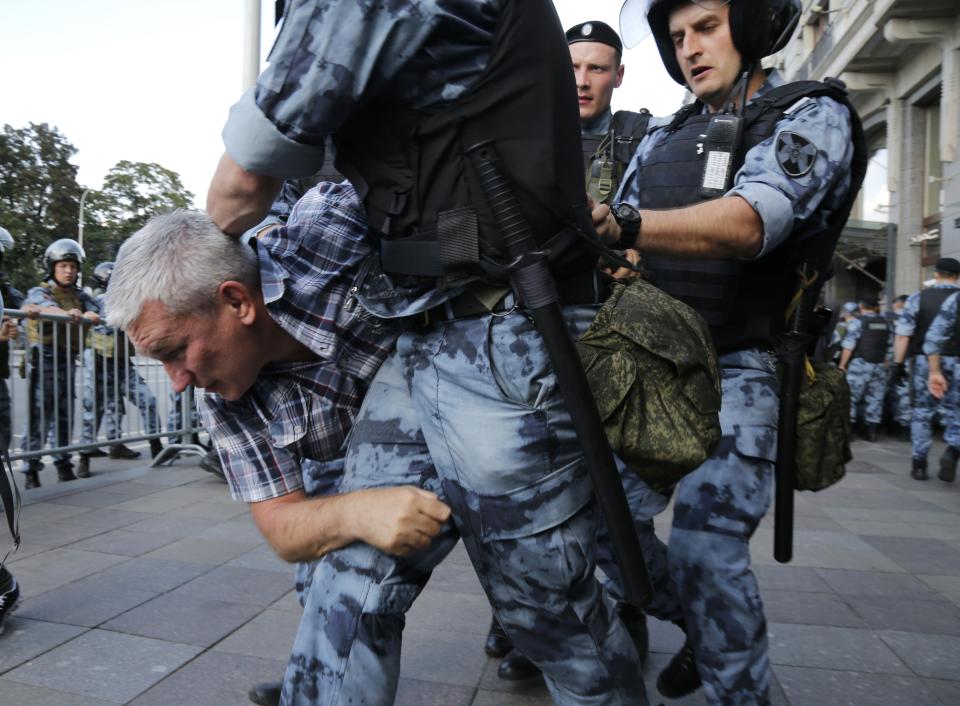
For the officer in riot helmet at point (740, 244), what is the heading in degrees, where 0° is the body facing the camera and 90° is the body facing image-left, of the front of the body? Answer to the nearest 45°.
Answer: approximately 45°

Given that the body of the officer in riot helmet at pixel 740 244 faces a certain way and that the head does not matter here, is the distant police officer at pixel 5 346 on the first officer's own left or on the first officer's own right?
on the first officer's own right

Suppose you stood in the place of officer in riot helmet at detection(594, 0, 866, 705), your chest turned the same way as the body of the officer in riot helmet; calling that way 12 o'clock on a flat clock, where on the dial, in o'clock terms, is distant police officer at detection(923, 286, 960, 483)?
The distant police officer is roughly at 5 o'clock from the officer in riot helmet.

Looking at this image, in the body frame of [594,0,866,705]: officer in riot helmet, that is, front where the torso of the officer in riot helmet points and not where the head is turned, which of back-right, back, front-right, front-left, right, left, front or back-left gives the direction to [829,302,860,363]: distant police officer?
back-right

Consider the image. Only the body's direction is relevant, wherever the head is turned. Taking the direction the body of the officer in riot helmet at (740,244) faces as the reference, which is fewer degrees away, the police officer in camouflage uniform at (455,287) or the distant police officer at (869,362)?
the police officer in camouflage uniform

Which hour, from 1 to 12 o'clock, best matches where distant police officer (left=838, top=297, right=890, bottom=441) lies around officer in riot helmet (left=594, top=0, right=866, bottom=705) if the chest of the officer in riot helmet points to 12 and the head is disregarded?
The distant police officer is roughly at 5 o'clock from the officer in riot helmet.

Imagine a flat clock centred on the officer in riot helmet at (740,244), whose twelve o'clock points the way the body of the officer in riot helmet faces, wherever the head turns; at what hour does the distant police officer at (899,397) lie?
The distant police officer is roughly at 5 o'clock from the officer in riot helmet.

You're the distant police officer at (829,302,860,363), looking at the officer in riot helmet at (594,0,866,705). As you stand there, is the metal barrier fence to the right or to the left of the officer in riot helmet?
right

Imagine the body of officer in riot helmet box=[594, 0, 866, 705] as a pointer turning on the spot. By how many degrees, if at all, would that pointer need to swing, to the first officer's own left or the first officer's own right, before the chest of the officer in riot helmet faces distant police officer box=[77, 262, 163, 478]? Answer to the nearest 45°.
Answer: approximately 90° to the first officer's own right

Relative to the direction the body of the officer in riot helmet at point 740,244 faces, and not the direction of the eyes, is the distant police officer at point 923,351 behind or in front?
behind
